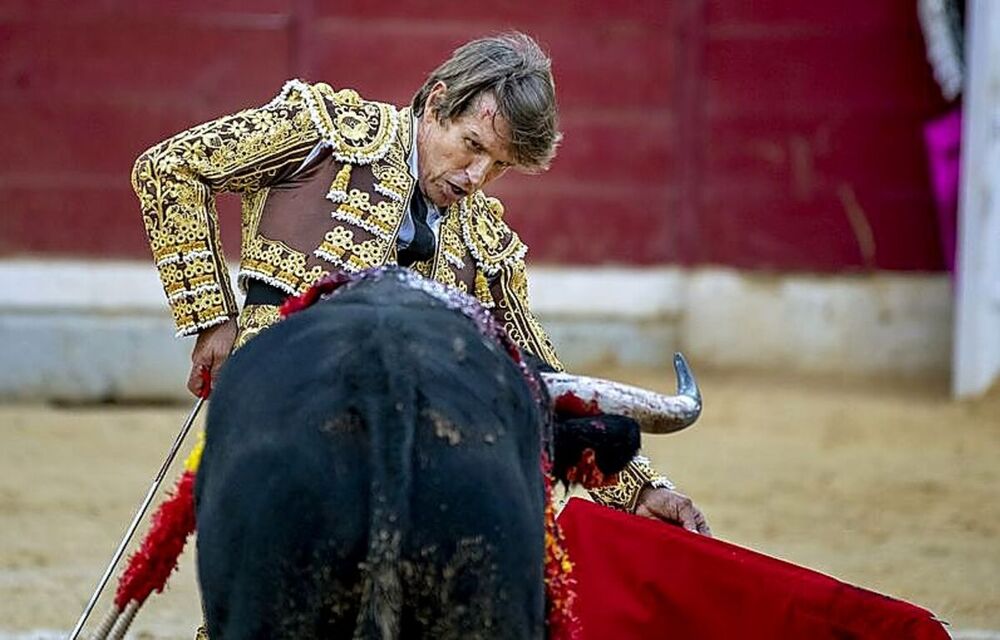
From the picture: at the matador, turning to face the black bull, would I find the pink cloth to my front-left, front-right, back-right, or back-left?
back-left

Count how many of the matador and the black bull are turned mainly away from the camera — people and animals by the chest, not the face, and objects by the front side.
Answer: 1

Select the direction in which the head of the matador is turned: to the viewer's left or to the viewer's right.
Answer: to the viewer's right

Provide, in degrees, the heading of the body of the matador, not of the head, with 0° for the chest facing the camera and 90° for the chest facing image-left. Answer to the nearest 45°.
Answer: approximately 315°

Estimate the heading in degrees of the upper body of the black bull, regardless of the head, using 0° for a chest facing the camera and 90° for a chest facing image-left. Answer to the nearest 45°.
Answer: approximately 180°

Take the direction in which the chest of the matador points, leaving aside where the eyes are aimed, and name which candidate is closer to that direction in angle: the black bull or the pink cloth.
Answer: the black bull

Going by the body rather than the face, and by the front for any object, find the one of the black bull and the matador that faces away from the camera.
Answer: the black bull

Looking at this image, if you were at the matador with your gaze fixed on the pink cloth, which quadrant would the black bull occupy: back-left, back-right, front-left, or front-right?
back-right

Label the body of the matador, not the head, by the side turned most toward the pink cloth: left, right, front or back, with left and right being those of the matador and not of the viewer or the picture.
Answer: left
